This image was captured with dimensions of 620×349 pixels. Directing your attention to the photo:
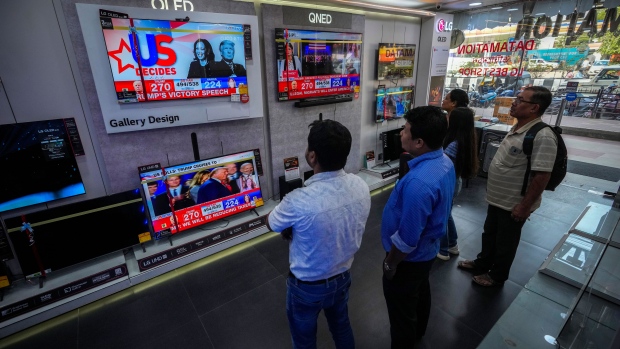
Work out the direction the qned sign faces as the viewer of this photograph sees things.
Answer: facing the viewer and to the right of the viewer

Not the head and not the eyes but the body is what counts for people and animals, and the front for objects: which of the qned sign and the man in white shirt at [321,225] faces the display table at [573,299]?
the qned sign

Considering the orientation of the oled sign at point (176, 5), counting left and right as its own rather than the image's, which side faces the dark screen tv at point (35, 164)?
right

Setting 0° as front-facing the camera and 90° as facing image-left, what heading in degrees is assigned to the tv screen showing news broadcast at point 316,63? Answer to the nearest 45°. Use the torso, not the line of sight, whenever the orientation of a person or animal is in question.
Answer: approximately 315°

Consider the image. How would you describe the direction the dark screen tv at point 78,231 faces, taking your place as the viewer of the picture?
facing the viewer

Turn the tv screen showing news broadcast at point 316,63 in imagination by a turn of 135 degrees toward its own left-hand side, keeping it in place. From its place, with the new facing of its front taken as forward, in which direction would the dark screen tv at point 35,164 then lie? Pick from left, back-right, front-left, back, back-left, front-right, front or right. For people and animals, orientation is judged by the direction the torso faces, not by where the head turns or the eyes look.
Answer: back-left

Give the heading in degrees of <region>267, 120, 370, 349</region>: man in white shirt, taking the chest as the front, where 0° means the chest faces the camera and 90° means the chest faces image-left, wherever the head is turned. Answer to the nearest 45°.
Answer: approximately 135°

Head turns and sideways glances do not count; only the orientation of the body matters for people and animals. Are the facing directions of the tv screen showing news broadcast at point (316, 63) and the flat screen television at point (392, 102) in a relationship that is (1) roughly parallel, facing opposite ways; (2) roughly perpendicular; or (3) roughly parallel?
roughly parallel

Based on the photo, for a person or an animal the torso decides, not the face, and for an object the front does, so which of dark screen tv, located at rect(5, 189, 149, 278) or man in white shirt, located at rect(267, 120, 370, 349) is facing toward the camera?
the dark screen tv

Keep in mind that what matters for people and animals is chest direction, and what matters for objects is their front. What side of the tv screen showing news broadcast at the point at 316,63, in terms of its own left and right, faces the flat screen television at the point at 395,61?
left

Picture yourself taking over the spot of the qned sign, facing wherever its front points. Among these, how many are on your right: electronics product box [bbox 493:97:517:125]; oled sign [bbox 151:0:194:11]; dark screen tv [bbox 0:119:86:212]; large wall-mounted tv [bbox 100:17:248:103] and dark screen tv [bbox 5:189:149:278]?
4

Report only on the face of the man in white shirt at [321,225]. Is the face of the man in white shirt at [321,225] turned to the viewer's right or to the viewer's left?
to the viewer's left

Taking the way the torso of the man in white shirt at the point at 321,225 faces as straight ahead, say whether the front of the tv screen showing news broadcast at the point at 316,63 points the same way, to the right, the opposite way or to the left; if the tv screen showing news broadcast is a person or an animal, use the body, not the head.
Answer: the opposite way

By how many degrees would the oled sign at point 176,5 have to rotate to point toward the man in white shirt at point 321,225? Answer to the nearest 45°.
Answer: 0° — it already faces them

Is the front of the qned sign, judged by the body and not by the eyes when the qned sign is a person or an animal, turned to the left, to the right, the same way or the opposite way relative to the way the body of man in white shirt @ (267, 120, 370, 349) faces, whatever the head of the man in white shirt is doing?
the opposite way

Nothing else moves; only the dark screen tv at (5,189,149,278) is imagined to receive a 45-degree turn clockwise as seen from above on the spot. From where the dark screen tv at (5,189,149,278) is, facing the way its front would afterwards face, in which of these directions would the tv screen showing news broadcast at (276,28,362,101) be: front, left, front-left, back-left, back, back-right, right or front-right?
back-left

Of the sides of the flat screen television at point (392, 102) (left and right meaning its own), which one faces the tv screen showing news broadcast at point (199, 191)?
right
